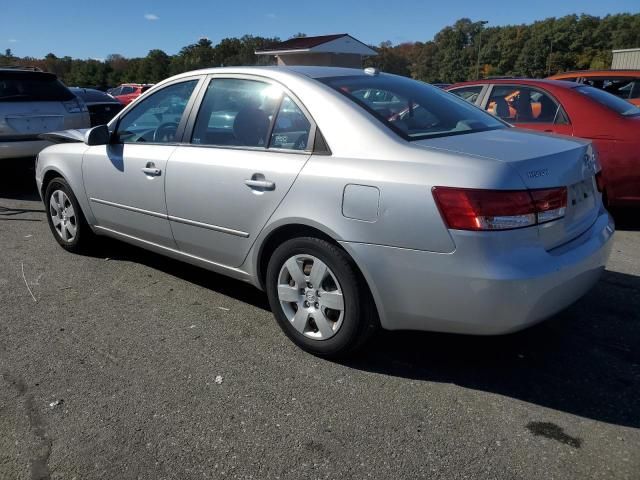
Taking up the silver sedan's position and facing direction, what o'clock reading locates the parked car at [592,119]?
The parked car is roughly at 3 o'clock from the silver sedan.

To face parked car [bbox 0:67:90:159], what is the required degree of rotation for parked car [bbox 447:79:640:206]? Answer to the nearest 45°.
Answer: approximately 45° to its left

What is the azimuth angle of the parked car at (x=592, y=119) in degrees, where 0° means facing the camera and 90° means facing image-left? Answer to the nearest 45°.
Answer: approximately 135°

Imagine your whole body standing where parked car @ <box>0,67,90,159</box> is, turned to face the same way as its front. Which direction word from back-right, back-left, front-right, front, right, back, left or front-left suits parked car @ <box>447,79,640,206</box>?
back-right

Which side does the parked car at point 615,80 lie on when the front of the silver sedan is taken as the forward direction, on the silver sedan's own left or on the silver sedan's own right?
on the silver sedan's own right

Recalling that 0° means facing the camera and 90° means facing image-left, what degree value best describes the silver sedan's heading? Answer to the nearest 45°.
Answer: approximately 135°

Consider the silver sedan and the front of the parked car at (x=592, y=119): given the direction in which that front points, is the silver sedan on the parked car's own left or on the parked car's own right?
on the parked car's own left

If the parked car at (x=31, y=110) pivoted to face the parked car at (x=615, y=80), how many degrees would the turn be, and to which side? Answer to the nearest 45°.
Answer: approximately 90° to its right

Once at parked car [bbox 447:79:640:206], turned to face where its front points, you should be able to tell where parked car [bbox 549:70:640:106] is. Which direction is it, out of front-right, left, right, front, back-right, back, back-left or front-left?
front-right

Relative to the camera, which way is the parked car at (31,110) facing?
away from the camera

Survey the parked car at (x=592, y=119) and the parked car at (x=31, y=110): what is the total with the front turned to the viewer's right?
0
